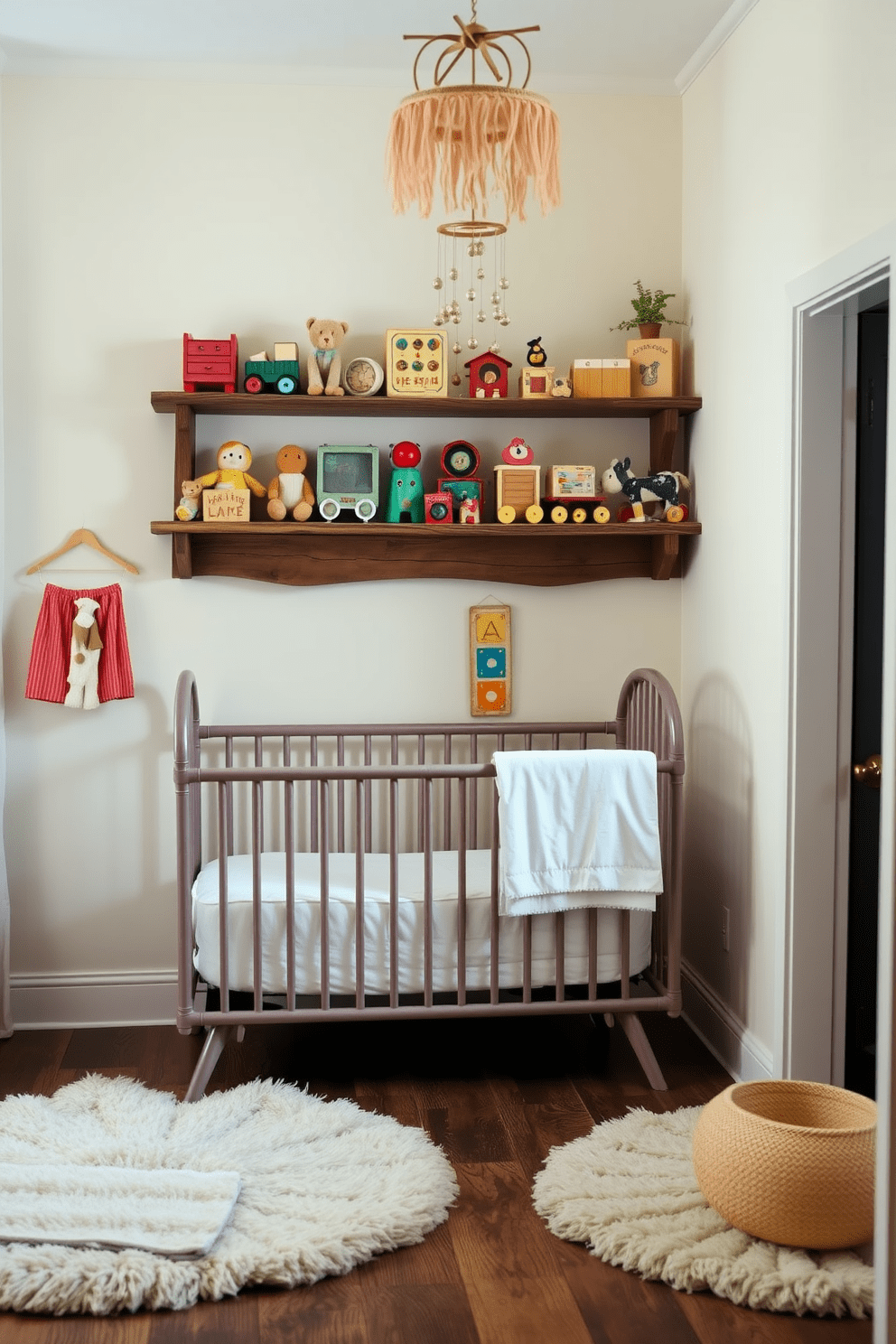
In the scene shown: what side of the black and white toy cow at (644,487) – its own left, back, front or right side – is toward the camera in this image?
left

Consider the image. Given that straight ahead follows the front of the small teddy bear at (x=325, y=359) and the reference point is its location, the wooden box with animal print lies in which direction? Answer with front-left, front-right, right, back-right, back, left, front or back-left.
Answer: left
